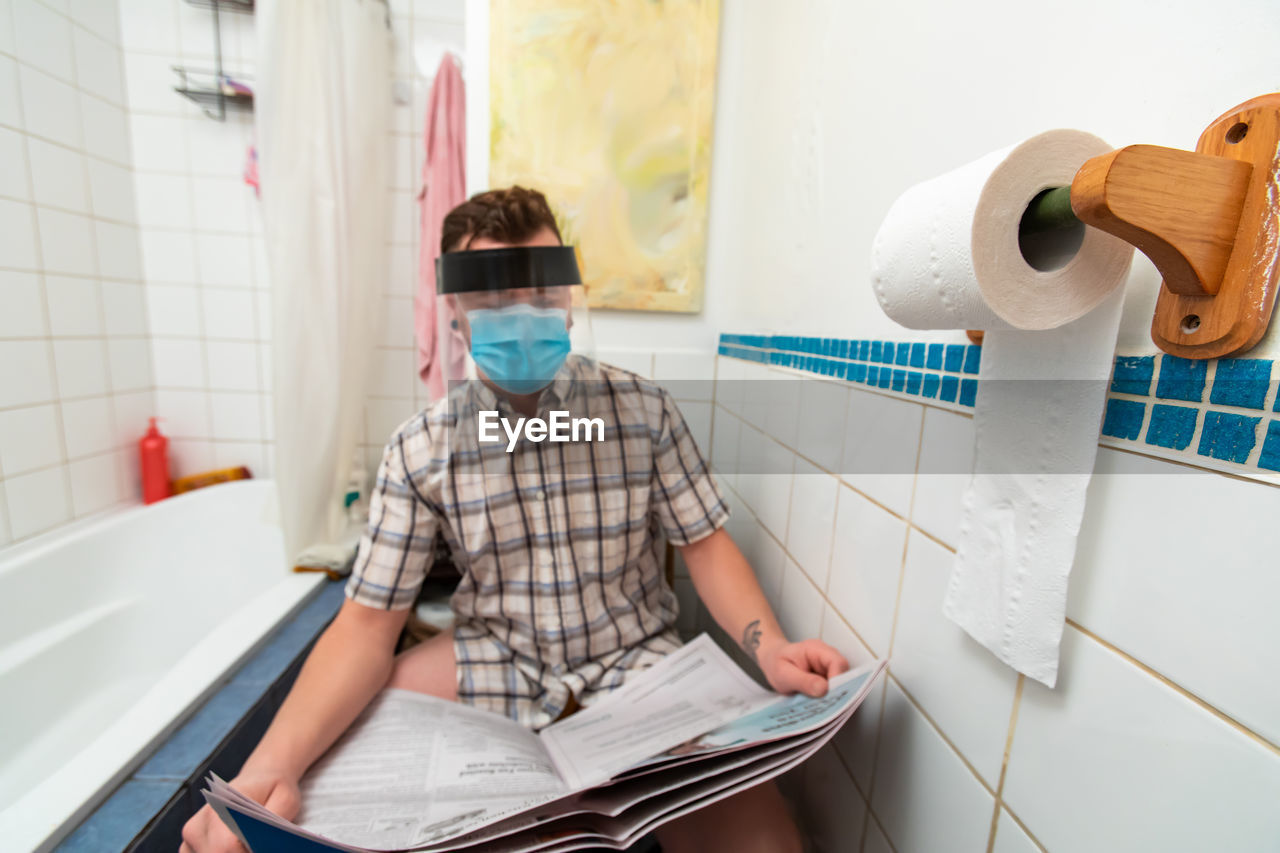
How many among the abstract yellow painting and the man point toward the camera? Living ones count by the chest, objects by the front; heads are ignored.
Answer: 2

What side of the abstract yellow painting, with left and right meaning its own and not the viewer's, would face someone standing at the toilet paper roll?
front

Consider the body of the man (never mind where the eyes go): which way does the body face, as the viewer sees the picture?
toward the camera

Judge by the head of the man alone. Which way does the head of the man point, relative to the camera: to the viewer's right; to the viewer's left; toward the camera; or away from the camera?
toward the camera

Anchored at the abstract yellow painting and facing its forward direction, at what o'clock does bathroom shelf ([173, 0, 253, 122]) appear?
The bathroom shelf is roughly at 4 o'clock from the abstract yellow painting.

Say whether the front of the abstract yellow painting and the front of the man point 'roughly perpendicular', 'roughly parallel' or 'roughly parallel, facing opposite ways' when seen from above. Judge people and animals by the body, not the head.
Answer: roughly parallel

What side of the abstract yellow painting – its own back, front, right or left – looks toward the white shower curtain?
right

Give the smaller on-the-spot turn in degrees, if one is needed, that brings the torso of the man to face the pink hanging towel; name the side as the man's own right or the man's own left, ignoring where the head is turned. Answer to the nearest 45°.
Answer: approximately 180°

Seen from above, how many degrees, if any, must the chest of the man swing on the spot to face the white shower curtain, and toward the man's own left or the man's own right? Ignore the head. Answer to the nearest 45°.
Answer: approximately 135° to the man's own right

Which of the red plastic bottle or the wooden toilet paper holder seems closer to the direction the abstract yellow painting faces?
the wooden toilet paper holder

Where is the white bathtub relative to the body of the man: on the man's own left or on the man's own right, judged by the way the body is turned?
on the man's own right

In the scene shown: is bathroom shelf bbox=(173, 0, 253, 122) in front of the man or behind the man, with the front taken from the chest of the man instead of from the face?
behind
